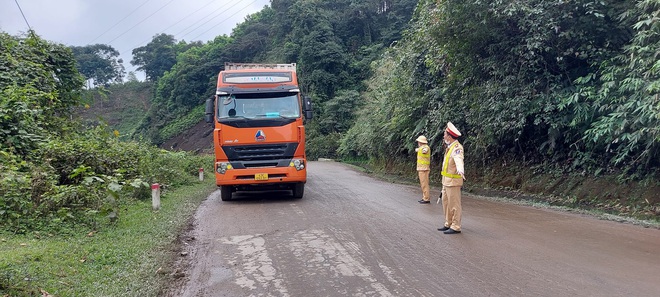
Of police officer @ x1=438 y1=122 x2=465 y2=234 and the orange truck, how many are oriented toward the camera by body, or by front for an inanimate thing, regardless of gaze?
1

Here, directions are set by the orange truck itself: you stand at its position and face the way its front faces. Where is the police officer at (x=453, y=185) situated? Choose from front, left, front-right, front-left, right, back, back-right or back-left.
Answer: front-left

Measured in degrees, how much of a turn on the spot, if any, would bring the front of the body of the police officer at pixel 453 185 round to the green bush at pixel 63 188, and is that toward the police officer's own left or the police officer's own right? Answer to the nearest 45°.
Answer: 0° — they already face it

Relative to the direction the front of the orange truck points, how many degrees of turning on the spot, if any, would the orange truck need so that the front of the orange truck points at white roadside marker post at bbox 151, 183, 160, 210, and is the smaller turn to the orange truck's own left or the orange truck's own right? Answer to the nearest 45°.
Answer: approximately 90° to the orange truck's own right

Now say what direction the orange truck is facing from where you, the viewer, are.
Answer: facing the viewer

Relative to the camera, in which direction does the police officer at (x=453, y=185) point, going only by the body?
to the viewer's left

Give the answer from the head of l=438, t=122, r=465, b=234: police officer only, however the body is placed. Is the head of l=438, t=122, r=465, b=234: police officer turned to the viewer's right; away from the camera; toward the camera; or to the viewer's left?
to the viewer's left

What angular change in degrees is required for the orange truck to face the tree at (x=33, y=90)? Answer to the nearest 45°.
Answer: approximately 90° to its right

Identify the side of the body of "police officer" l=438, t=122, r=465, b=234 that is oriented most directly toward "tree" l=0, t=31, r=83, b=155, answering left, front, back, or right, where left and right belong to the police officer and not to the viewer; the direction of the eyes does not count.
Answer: front

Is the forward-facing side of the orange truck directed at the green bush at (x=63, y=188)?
no

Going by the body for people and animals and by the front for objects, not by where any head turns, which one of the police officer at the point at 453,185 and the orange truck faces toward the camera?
the orange truck

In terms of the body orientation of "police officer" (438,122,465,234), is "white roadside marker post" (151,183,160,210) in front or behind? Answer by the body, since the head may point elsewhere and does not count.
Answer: in front
